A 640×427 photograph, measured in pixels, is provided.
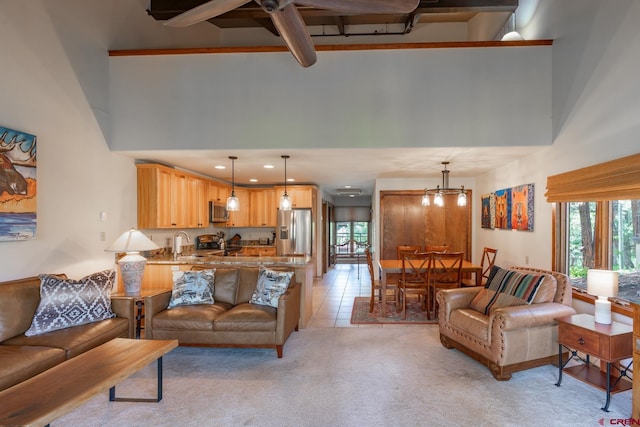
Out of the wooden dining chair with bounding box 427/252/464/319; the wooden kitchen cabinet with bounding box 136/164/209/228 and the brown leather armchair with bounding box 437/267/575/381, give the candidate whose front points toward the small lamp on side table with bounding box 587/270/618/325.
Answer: the wooden kitchen cabinet

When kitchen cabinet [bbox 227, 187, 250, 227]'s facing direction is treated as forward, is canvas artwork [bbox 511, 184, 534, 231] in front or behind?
in front

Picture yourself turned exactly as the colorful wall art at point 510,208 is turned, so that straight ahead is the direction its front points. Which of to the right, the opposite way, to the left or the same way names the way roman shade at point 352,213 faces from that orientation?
to the left

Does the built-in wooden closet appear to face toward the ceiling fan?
yes

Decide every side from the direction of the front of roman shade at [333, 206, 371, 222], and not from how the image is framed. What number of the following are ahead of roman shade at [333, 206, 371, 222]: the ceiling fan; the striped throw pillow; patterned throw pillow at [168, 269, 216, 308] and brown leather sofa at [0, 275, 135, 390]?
4

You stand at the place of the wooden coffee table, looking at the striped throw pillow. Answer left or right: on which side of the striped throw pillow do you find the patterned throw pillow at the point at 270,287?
left

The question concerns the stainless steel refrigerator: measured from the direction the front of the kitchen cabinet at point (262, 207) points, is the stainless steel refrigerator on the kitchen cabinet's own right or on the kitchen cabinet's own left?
on the kitchen cabinet's own left

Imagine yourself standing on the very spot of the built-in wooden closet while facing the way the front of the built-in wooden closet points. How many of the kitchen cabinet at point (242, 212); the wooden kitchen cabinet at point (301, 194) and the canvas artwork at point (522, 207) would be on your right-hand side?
2

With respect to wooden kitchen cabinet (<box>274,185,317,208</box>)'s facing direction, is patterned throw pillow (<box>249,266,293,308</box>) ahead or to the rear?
ahead

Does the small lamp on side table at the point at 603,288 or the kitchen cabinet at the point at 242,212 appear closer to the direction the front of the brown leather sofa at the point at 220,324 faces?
the small lamp on side table

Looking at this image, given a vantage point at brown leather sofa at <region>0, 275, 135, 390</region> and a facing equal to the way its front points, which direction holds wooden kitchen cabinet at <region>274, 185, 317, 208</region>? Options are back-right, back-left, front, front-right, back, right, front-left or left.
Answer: left

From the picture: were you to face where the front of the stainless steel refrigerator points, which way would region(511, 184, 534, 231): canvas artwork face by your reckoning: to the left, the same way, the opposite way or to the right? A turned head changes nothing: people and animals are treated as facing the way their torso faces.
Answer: to the right

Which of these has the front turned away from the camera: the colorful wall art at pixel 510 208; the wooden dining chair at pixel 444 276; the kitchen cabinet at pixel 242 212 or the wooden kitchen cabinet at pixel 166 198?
the wooden dining chair

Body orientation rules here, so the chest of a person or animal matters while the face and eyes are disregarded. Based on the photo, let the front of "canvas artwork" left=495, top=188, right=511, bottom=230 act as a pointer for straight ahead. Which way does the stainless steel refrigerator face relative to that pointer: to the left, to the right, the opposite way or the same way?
to the left

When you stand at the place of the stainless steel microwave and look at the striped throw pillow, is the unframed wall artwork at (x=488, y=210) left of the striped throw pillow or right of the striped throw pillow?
left

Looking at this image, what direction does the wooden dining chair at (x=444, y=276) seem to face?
away from the camera
